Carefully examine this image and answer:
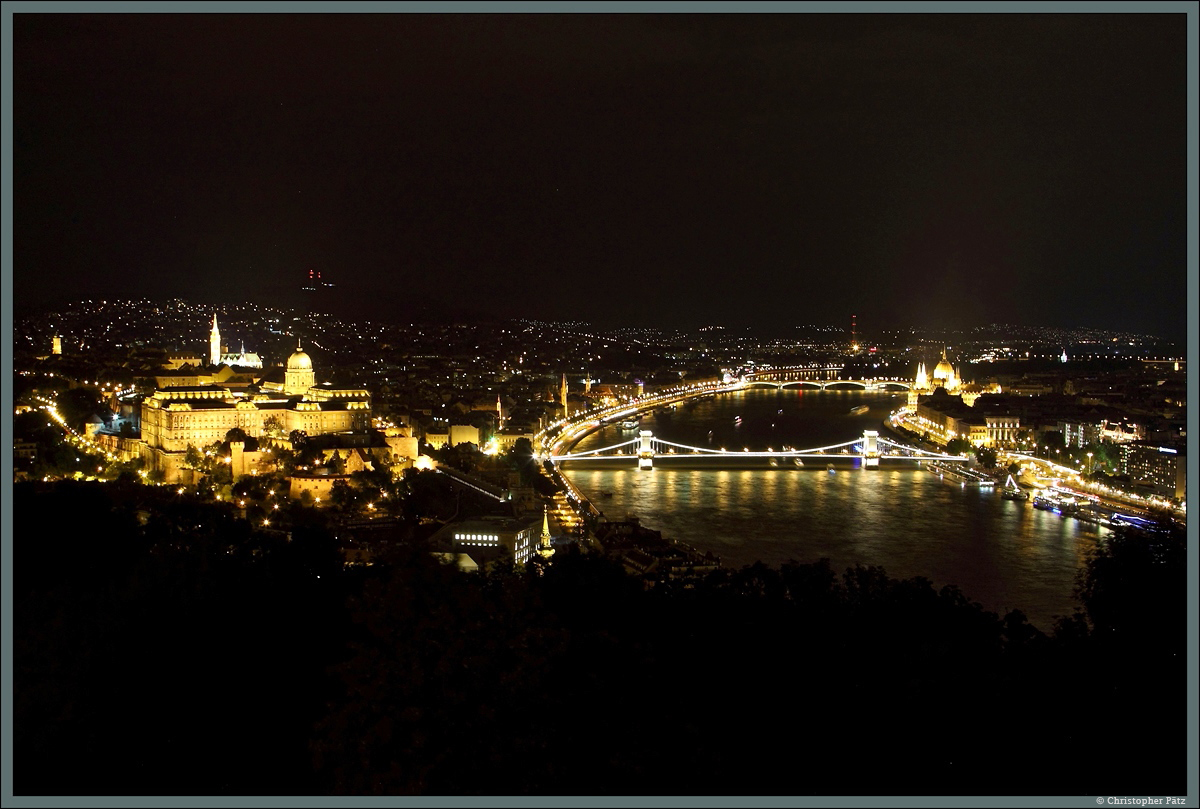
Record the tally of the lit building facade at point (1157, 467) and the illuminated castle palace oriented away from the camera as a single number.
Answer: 0

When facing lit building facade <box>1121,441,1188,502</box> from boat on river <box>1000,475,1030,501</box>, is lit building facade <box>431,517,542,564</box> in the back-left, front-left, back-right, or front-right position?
back-right

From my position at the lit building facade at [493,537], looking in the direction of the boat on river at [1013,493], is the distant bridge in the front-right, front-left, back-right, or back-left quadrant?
front-left

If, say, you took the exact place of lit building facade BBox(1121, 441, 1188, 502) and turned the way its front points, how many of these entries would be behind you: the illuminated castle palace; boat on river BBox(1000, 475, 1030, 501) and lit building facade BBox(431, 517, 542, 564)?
0

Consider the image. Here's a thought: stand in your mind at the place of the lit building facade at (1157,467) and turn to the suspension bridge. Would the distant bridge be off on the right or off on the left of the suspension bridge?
right

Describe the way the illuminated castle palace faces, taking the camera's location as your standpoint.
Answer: facing the viewer and to the right of the viewer

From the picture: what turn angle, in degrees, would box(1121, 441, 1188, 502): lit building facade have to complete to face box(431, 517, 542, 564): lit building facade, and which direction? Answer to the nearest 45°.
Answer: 0° — it already faces it

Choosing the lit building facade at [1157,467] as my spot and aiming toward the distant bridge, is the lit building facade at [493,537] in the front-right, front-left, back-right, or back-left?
back-left

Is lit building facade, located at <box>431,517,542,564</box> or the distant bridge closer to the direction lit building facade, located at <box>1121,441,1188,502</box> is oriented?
the lit building facade

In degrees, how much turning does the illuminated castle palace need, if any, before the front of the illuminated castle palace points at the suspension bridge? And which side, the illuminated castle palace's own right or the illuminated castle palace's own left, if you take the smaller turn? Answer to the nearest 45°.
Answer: approximately 45° to the illuminated castle palace's own left

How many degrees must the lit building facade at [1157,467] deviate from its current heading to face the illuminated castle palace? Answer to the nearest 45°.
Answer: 0° — it already faces it

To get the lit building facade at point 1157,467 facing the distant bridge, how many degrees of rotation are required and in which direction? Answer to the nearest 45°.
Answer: approximately 90° to its right

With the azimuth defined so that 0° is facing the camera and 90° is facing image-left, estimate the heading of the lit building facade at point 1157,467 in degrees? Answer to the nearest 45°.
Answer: approximately 45°

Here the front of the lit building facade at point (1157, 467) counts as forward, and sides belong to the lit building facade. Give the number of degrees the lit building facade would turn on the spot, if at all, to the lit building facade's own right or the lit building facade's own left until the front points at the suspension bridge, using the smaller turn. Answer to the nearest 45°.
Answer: approximately 45° to the lit building facade's own right
